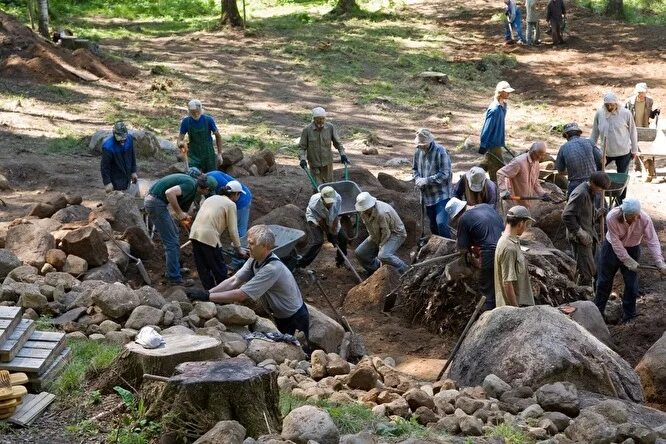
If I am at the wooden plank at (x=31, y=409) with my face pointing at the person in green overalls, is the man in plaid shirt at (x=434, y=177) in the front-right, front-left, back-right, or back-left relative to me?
front-right

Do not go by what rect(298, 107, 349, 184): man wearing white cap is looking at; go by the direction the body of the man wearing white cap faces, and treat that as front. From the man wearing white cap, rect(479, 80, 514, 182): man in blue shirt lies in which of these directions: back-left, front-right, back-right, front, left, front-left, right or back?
left

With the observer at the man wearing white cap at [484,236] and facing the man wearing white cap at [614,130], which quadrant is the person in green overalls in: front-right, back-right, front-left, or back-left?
front-left

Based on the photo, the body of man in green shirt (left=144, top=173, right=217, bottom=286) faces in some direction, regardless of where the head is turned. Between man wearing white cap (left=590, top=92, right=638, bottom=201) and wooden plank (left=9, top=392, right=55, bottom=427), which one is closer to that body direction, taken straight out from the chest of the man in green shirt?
the man wearing white cap

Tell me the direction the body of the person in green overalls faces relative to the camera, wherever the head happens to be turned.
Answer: toward the camera

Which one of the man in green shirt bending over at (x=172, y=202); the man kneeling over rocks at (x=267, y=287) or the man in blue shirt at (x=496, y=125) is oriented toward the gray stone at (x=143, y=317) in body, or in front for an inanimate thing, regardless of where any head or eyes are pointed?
the man kneeling over rocks at (x=267, y=287)

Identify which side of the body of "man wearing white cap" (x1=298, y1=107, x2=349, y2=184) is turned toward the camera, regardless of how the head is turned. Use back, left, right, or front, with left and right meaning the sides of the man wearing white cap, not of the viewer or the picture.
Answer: front

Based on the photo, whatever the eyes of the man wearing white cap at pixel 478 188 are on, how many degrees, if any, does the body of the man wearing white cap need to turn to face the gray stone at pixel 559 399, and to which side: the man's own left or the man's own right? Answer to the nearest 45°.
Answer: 0° — they already face it

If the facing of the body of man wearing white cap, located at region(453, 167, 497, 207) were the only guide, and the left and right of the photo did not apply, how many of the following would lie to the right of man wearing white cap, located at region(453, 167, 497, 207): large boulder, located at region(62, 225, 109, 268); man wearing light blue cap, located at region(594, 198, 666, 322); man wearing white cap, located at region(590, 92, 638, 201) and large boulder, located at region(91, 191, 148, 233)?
2

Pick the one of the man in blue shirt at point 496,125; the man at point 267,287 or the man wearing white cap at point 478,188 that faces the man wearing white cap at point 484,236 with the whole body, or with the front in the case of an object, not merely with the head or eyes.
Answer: the man wearing white cap at point 478,188

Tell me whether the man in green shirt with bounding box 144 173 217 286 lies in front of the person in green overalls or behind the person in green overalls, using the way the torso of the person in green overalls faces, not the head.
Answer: in front

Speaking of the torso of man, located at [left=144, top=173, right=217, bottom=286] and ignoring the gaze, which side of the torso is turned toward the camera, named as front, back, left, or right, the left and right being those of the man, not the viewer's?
right

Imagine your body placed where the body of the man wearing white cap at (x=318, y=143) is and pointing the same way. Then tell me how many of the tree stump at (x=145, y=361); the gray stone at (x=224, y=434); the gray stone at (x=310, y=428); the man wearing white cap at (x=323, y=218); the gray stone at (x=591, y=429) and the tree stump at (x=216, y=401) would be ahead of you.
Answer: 6

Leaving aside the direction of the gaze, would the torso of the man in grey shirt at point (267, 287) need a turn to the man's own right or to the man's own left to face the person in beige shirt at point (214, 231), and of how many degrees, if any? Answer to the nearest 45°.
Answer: approximately 90° to the man's own right

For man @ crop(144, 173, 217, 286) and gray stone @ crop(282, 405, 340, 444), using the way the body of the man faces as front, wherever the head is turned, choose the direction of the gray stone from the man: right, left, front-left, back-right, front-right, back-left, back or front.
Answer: right

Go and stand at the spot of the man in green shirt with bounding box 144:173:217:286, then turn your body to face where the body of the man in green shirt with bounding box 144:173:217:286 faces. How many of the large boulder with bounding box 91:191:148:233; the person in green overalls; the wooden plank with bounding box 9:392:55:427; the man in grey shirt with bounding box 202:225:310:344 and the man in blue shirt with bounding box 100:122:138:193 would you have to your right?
2
